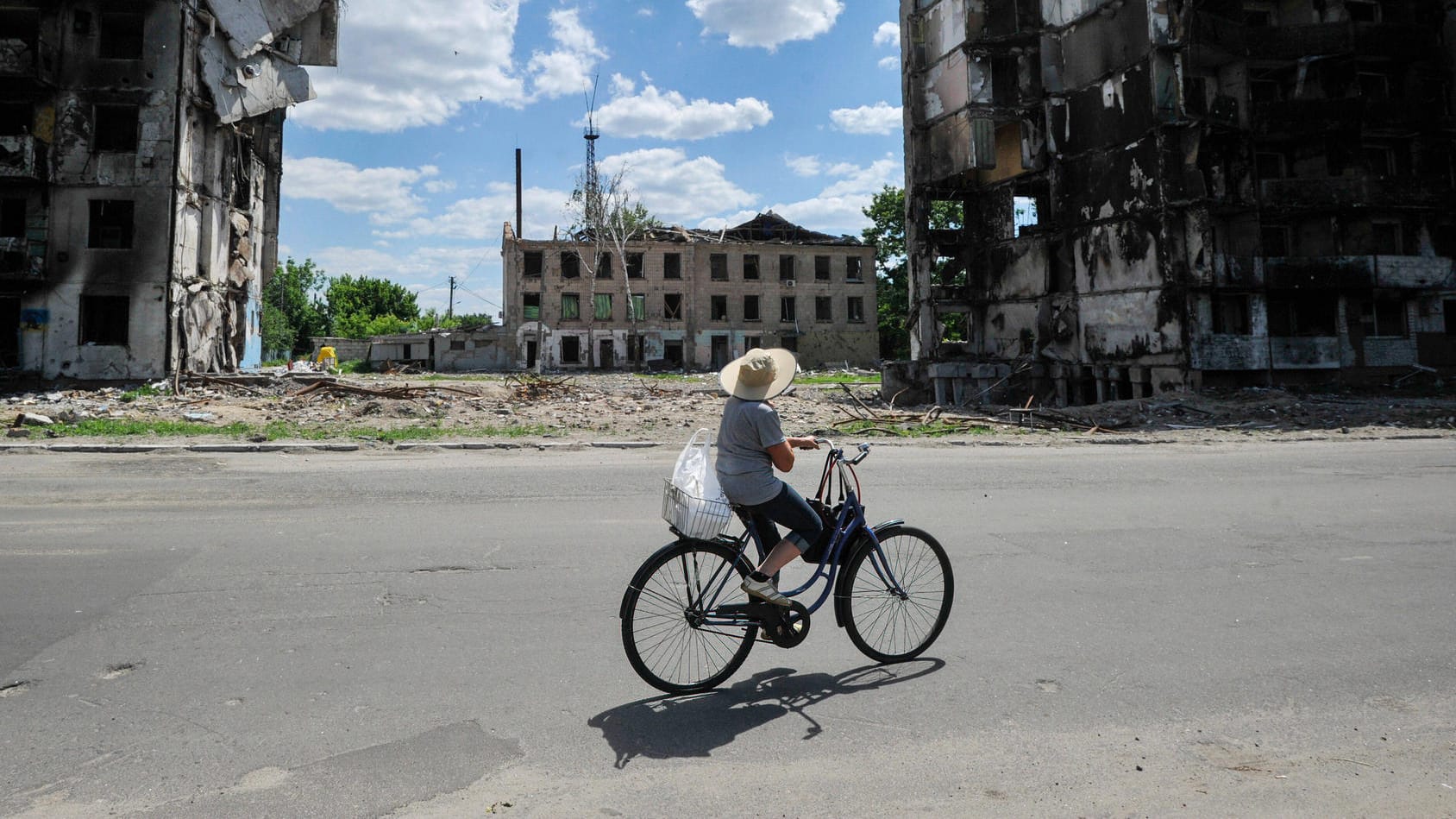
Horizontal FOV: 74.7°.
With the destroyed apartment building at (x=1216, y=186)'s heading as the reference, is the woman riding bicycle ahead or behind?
ahead

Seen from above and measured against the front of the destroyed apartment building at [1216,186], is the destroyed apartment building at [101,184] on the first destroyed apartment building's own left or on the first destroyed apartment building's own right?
on the first destroyed apartment building's own right

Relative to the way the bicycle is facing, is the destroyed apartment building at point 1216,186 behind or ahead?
ahead

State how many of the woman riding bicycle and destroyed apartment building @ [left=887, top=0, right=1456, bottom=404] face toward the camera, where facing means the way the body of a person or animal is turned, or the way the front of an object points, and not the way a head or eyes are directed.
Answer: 1

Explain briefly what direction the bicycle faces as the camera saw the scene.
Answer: facing away from the viewer and to the right of the viewer

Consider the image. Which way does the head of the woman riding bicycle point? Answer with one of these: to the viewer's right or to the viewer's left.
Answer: to the viewer's right

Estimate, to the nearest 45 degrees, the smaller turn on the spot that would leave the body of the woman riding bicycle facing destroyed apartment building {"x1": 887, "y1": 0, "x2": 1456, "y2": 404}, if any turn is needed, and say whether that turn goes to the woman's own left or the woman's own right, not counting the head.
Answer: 0° — they already face it

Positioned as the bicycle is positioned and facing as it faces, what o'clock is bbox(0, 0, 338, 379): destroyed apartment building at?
The destroyed apartment building is roughly at 9 o'clock from the bicycle.

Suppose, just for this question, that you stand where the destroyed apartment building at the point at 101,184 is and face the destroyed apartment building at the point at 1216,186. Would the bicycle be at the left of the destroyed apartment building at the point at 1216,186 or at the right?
right

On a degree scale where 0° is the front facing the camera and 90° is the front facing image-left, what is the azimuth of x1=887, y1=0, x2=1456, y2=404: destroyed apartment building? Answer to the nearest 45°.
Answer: approximately 0°

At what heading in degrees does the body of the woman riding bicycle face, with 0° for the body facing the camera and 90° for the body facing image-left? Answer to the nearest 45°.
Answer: approximately 225°
